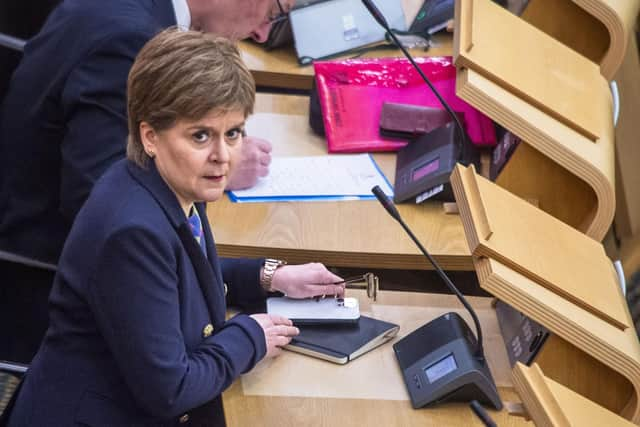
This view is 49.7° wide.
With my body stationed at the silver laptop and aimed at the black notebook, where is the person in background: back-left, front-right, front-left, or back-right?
front-right

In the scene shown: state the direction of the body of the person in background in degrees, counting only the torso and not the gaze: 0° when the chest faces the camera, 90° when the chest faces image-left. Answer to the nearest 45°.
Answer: approximately 270°

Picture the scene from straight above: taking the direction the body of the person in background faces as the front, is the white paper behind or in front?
in front

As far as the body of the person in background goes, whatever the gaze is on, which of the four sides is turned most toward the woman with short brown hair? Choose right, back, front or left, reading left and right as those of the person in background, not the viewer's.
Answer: right

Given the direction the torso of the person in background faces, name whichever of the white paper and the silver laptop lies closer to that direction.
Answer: the white paper

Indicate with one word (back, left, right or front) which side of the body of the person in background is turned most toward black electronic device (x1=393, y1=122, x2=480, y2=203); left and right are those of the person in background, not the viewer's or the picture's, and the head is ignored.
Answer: front

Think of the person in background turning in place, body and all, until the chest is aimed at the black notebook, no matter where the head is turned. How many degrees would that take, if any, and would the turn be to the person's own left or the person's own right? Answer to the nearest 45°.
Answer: approximately 45° to the person's own right

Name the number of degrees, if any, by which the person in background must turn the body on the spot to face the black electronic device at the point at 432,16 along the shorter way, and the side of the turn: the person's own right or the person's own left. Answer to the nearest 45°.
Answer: approximately 45° to the person's own left

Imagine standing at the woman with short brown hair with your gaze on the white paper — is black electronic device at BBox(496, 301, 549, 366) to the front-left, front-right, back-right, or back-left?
front-right

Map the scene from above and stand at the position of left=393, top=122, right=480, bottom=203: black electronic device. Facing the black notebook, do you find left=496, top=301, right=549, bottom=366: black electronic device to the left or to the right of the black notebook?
left

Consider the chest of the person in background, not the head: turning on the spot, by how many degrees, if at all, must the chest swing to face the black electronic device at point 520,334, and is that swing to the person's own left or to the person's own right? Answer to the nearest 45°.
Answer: approximately 45° to the person's own right

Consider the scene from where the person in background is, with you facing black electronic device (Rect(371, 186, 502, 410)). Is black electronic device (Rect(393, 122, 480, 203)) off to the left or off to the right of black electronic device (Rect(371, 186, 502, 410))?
left

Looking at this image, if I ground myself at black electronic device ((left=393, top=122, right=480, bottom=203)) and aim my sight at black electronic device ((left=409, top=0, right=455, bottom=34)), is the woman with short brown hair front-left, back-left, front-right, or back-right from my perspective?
back-left

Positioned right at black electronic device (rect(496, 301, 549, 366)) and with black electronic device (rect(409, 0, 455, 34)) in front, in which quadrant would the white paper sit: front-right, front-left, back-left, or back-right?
front-left

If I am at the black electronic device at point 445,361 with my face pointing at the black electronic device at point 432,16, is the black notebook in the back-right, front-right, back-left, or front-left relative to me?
front-left
